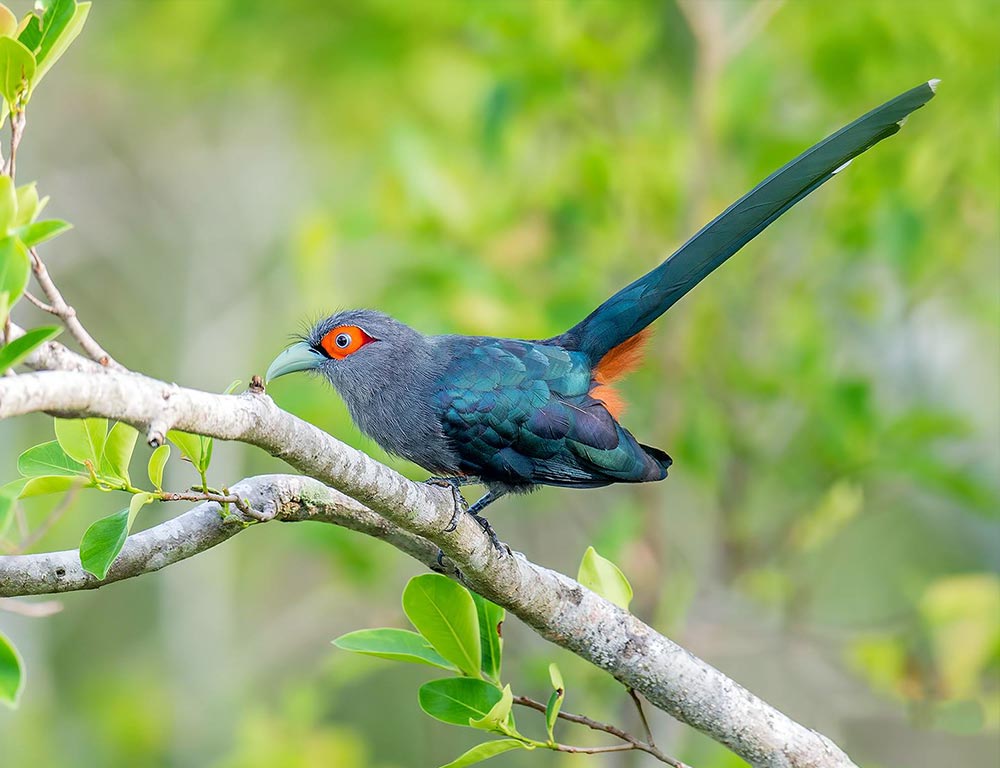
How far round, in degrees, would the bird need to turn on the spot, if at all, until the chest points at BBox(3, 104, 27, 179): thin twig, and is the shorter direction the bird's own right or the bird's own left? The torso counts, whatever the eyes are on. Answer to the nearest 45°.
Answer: approximately 45° to the bird's own left

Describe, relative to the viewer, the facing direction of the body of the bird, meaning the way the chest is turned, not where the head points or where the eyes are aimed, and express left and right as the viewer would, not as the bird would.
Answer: facing to the left of the viewer
